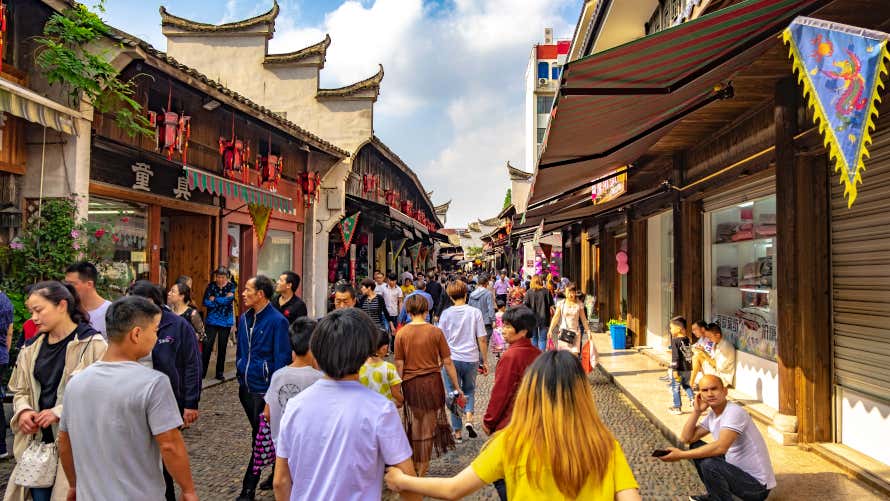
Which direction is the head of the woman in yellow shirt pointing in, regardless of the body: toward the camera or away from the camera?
away from the camera

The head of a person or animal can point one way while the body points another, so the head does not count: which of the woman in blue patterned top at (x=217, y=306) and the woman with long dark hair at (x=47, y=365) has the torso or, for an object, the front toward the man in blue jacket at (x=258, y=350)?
the woman in blue patterned top at (x=217, y=306)

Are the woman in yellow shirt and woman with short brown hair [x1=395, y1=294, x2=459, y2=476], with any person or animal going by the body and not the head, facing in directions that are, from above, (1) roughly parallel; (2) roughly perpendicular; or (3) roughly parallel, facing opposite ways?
roughly parallel

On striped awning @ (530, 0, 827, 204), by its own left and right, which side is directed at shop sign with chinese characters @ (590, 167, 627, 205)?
right

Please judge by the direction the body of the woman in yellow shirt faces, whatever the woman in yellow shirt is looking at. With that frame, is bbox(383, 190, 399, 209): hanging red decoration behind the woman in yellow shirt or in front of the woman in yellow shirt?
in front

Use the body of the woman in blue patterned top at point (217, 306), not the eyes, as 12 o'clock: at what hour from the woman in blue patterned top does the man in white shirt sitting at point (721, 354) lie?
The man in white shirt sitting is roughly at 10 o'clock from the woman in blue patterned top.

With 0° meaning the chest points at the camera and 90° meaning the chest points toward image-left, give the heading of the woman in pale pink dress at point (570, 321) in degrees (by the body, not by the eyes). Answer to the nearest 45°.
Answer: approximately 0°

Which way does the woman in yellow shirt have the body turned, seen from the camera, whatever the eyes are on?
away from the camera

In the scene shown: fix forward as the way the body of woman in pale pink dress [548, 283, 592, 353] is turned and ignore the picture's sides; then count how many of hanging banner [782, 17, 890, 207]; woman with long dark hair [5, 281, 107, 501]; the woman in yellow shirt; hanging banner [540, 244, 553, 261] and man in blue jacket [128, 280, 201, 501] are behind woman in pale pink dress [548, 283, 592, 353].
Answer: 1

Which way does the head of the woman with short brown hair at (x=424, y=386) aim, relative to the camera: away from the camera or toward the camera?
away from the camera

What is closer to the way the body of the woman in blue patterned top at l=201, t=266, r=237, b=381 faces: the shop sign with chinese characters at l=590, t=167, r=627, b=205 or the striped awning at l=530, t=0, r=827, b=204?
the striped awning

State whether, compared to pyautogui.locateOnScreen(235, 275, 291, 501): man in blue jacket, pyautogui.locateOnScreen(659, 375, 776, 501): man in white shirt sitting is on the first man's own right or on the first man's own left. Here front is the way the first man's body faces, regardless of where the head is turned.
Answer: on the first man's own left

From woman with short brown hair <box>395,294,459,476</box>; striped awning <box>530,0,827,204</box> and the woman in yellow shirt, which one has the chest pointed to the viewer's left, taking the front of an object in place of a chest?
the striped awning

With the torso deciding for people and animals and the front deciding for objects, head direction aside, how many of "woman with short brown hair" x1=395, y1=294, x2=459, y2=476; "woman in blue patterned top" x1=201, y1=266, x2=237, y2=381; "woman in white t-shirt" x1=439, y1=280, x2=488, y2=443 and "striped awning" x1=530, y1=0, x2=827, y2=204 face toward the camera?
1

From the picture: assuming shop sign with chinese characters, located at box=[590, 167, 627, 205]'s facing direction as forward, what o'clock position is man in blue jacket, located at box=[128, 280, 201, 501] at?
The man in blue jacket is roughly at 11 o'clock from the shop sign with chinese characters.

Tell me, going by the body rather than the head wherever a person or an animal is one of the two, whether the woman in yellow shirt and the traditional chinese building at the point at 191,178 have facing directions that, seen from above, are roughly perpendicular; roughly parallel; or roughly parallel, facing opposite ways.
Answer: roughly perpendicular

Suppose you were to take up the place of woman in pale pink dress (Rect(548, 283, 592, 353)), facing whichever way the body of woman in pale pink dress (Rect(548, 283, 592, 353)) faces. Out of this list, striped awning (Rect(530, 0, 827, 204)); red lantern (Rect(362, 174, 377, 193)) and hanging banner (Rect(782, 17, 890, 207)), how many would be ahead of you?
2

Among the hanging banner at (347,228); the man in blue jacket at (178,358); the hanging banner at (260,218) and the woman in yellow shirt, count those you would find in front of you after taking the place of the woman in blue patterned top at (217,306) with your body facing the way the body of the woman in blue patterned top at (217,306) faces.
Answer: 2

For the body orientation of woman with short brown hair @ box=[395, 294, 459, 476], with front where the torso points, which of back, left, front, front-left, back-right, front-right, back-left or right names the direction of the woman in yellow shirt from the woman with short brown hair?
back

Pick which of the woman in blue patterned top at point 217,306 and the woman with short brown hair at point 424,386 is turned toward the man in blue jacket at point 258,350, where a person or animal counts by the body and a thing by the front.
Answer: the woman in blue patterned top at point 217,306

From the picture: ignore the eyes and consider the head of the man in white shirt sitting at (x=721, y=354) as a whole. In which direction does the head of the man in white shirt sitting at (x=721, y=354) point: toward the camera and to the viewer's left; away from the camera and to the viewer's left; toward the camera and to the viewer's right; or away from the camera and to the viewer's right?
toward the camera and to the viewer's left

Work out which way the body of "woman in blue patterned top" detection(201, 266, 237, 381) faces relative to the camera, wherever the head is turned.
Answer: toward the camera

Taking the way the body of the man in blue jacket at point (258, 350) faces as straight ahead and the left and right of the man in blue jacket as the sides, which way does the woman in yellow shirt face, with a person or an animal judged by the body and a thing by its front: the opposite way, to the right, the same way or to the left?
the opposite way

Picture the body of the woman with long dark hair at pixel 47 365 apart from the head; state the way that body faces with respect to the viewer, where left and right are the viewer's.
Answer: facing the viewer and to the left of the viewer
